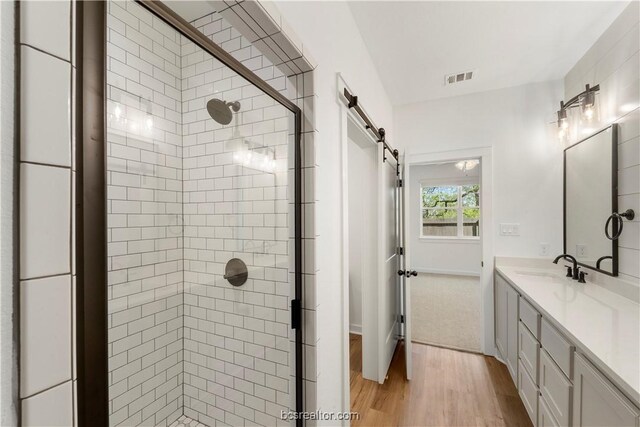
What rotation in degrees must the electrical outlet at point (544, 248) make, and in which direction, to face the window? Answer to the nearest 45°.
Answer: approximately 135° to its right

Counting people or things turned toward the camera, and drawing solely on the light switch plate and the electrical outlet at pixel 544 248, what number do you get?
2

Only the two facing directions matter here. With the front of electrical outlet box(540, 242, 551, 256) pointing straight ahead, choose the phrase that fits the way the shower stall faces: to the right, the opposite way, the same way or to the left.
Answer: to the left

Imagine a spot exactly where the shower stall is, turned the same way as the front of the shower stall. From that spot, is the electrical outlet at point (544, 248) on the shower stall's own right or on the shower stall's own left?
on the shower stall's own left

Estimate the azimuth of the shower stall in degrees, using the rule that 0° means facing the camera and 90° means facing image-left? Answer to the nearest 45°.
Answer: approximately 315°

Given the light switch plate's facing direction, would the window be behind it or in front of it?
behind

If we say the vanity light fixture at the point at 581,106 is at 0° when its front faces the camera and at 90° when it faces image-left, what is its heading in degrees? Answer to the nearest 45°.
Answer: approximately 45°

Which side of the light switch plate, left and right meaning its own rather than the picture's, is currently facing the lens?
front

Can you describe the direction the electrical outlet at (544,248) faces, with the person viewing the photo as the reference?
facing the viewer

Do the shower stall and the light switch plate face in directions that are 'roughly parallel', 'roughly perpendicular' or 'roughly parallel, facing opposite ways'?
roughly perpendicular

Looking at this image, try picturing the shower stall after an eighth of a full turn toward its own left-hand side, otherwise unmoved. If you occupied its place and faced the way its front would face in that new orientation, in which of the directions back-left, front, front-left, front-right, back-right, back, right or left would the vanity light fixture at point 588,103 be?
front

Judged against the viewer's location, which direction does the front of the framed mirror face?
facing the viewer and to the left of the viewer

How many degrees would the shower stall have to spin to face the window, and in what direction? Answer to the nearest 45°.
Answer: approximately 90° to its left
